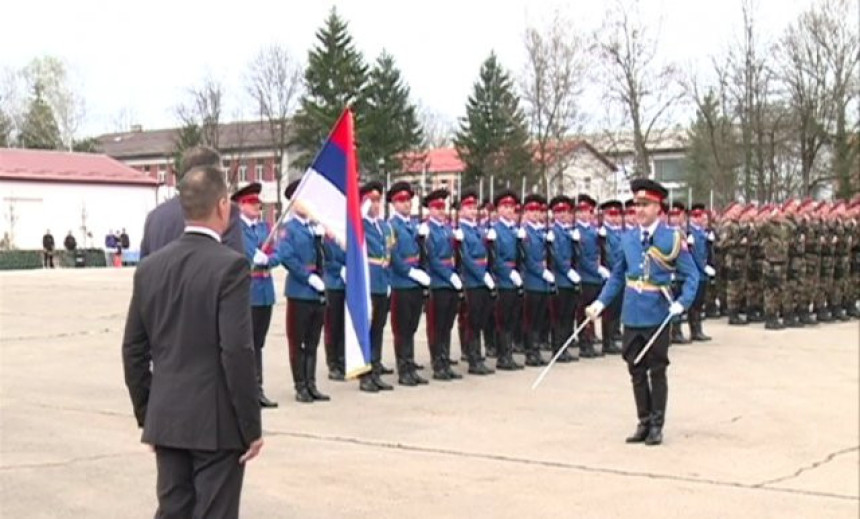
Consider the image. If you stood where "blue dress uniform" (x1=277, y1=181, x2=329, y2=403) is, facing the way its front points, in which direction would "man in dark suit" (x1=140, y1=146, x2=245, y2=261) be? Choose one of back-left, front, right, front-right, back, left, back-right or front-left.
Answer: front-right

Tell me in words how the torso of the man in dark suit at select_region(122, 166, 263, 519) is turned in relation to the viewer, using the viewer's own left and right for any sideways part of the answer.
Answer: facing away from the viewer and to the right of the viewer

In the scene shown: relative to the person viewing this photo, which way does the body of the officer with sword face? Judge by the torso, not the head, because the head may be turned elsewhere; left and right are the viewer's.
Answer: facing the viewer and to the left of the viewer

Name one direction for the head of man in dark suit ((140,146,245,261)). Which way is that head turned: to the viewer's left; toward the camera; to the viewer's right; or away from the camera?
away from the camera

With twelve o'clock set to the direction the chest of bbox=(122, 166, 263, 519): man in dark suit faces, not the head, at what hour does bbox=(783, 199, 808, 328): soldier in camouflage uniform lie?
The soldier in camouflage uniform is roughly at 12 o'clock from the man in dark suit.

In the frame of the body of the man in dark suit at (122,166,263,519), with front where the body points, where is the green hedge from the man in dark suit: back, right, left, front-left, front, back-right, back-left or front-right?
front-left

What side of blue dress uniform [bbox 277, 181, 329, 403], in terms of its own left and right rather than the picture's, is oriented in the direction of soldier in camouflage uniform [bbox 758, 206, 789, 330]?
left

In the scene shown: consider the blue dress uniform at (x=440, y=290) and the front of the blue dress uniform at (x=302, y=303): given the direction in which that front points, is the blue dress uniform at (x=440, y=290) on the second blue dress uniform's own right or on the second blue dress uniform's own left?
on the second blue dress uniform's own left

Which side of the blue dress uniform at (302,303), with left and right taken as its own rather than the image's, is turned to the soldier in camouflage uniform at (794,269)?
left

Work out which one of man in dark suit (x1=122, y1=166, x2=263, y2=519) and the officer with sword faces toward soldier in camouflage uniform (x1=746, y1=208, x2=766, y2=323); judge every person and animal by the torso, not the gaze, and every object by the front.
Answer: the man in dark suit

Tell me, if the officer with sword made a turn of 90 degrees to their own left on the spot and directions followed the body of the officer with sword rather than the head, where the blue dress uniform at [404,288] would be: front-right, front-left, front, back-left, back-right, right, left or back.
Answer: back
